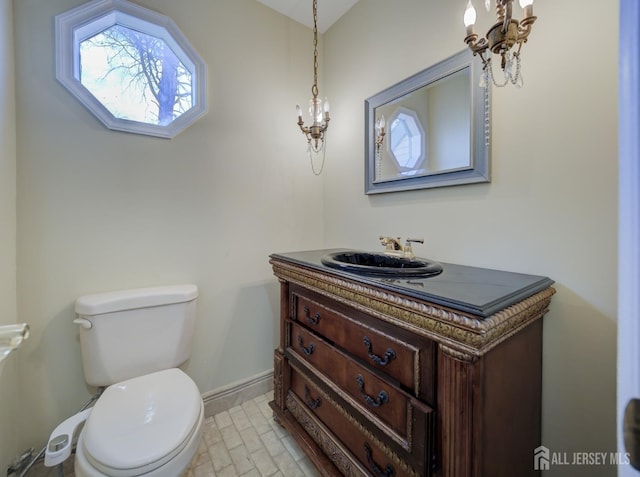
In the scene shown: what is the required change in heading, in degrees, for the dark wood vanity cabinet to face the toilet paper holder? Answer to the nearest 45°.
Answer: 0° — it already faces it

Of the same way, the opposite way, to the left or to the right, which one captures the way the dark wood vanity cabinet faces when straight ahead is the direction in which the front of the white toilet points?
to the right

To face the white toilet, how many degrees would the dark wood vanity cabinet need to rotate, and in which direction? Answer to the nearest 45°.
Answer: approximately 45° to its right

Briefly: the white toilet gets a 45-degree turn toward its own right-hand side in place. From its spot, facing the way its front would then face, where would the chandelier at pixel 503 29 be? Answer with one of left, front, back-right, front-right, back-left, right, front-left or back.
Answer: left

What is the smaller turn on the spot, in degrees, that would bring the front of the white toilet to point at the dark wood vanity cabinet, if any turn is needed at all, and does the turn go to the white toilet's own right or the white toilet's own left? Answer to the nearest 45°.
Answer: approximately 45° to the white toilet's own left

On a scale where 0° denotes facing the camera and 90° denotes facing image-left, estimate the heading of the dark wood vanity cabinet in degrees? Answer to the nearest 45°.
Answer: approximately 45°

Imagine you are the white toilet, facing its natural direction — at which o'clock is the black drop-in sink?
The black drop-in sink is roughly at 10 o'clock from the white toilet.

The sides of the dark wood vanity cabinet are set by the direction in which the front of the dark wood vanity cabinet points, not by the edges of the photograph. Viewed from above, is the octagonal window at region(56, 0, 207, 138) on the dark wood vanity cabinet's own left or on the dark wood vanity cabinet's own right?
on the dark wood vanity cabinet's own right

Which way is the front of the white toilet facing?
toward the camera

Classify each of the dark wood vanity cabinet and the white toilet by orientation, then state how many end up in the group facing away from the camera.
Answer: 0
